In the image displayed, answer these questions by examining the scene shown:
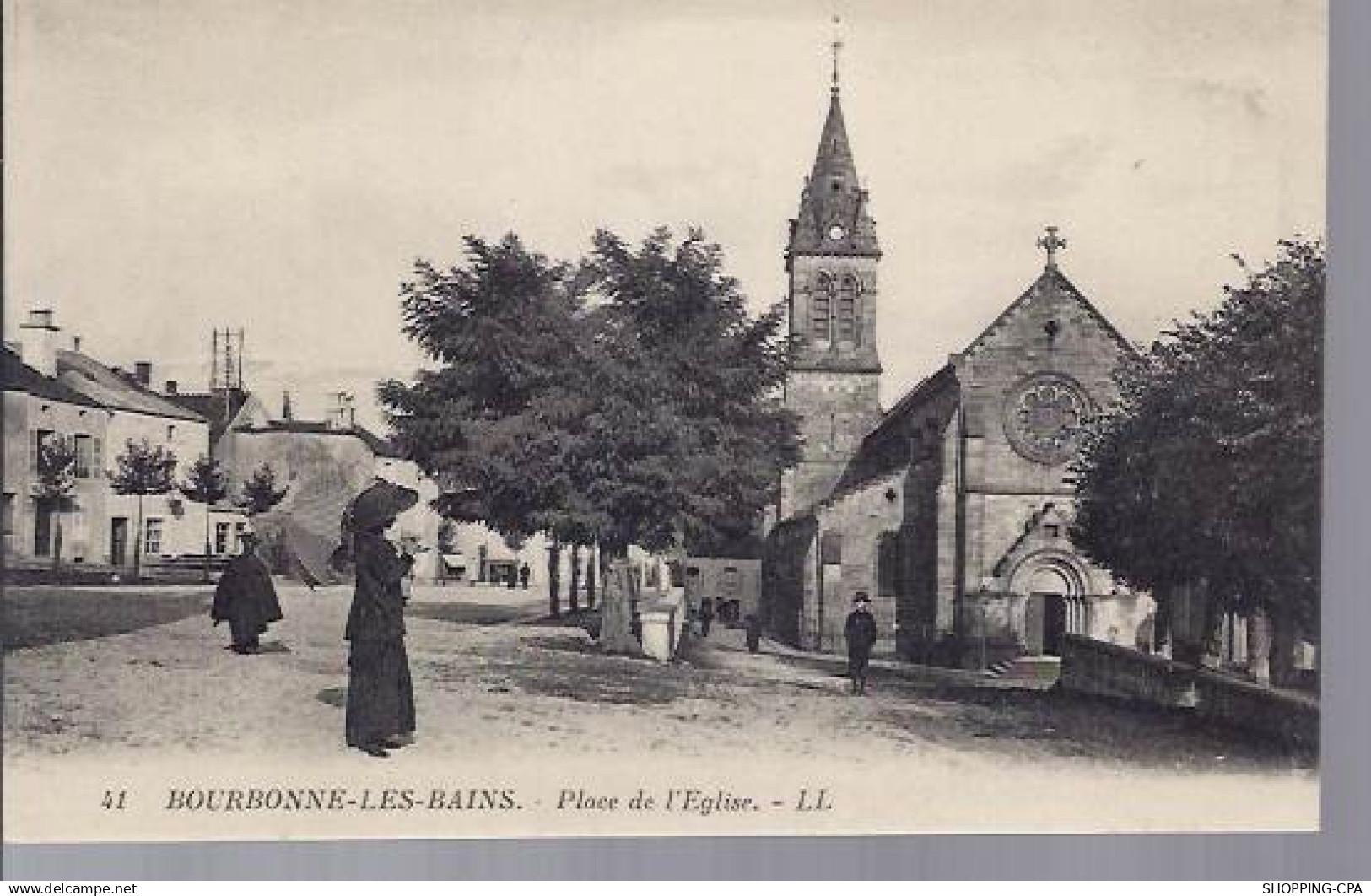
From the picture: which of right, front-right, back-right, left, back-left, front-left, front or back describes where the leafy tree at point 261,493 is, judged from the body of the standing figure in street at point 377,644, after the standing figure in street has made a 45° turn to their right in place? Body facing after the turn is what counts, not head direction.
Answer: back

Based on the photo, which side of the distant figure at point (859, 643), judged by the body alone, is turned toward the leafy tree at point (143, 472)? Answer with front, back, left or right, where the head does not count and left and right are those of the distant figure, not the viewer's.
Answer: right

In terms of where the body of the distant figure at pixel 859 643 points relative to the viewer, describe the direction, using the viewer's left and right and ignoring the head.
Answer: facing the viewer

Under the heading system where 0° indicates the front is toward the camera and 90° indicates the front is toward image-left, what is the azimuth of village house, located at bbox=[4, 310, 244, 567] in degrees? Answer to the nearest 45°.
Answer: approximately 315°

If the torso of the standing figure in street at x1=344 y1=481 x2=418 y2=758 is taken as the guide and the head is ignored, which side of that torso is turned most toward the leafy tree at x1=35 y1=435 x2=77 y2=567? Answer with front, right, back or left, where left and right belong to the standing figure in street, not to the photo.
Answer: left

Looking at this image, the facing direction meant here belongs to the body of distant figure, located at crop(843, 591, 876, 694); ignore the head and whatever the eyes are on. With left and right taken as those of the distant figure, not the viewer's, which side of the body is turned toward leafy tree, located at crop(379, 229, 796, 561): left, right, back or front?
right

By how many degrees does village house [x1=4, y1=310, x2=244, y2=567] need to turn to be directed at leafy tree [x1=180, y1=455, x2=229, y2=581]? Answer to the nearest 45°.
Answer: approximately 45° to its left

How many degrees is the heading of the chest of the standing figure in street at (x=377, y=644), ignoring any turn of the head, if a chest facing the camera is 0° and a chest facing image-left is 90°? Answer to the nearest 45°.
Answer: approximately 270°

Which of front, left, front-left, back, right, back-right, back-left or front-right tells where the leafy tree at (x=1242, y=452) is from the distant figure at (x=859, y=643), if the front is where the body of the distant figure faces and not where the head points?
left

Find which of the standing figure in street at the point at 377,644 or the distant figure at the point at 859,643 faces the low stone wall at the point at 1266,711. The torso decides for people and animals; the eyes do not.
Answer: the standing figure in street

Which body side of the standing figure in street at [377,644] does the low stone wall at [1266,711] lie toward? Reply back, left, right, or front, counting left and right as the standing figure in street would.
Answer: front
